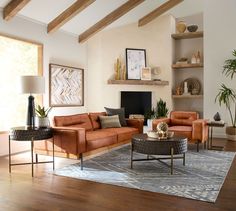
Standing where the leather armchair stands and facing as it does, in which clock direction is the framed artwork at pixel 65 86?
The framed artwork is roughly at 2 o'clock from the leather armchair.

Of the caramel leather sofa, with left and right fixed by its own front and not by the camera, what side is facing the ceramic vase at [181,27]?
left

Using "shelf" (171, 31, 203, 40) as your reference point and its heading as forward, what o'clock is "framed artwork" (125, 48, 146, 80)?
The framed artwork is roughly at 3 o'clock from the shelf.

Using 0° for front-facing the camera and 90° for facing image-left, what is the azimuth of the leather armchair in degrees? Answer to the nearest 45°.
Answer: approximately 45°

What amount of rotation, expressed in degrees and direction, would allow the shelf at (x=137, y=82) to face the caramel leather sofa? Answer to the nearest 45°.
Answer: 0° — it already faces it

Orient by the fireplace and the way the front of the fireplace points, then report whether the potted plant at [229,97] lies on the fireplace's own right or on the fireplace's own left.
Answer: on the fireplace's own left

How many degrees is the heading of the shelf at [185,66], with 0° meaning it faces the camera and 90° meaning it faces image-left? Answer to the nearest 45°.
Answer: approximately 0°

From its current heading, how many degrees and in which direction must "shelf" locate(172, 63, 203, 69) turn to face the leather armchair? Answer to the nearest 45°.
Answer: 0° — it already faces it
